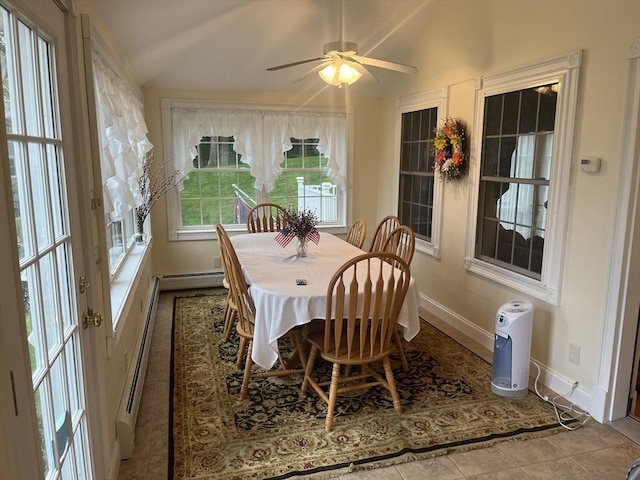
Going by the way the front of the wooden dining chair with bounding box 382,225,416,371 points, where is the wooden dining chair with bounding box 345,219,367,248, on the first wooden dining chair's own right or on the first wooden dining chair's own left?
on the first wooden dining chair's own right

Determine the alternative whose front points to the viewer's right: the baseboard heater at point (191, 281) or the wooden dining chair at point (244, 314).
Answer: the wooden dining chair

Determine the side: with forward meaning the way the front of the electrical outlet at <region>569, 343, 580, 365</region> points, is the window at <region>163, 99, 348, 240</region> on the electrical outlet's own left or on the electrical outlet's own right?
on the electrical outlet's own right

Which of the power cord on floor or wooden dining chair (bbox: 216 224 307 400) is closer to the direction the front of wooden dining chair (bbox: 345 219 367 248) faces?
the wooden dining chair

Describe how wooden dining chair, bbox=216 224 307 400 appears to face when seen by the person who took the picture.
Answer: facing to the right of the viewer

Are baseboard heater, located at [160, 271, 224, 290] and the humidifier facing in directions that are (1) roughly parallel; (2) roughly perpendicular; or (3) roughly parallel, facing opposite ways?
roughly perpendicular

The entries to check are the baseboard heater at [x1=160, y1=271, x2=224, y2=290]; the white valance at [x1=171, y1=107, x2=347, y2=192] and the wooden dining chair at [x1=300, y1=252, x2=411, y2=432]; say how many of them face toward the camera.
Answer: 2

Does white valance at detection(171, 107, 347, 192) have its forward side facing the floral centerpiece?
yes

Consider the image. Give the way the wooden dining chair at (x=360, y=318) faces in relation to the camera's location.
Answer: facing away from the viewer and to the left of the viewer

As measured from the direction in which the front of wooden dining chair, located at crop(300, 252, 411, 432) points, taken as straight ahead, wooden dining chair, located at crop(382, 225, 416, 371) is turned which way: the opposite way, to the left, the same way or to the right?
to the left

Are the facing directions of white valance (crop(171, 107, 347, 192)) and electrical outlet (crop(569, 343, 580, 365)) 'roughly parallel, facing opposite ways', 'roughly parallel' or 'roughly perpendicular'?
roughly perpendicular

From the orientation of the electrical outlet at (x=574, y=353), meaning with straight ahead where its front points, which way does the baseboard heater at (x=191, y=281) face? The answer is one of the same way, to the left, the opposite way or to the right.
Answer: to the left
